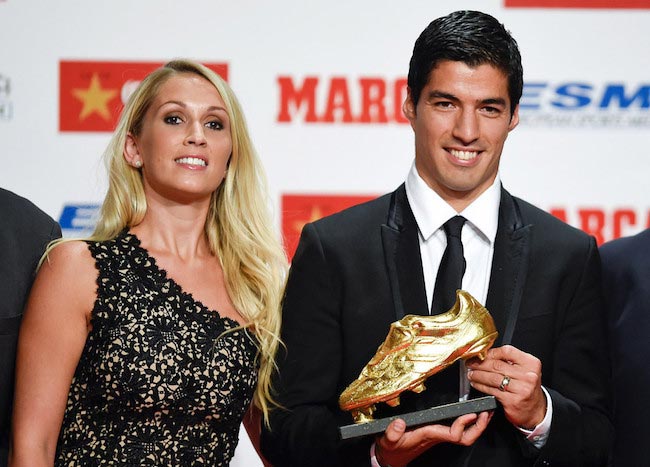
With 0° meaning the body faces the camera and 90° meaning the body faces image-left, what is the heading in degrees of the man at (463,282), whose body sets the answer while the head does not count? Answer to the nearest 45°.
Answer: approximately 0°

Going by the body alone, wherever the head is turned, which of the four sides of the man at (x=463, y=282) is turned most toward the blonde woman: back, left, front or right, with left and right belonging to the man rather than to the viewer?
right

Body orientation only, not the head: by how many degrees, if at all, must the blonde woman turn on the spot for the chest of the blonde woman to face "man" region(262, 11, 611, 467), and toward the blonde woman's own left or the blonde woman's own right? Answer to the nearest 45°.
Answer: approximately 45° to the blonde woman's own left
